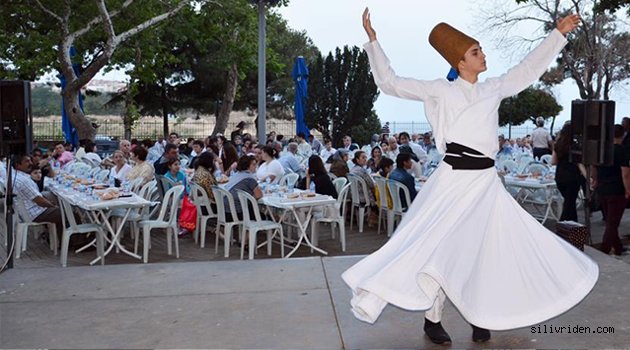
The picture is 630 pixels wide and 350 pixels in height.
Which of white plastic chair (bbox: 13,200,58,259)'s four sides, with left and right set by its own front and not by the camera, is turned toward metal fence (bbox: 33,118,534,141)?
left

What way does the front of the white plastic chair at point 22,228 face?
to the viewer's right

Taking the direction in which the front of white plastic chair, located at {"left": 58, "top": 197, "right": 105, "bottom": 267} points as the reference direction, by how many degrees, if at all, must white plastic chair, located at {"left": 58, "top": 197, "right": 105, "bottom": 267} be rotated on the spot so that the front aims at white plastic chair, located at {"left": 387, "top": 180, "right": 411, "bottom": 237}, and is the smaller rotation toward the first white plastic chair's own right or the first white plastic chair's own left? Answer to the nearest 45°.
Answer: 0° — it already faces it

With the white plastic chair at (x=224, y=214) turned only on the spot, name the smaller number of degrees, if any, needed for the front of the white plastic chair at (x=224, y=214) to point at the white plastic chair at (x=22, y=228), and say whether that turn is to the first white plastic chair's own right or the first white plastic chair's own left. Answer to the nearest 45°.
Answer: approximately 135° to the first white plastic chair's own left

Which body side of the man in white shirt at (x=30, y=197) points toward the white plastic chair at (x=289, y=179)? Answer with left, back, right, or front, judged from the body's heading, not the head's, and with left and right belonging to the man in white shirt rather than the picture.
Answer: front

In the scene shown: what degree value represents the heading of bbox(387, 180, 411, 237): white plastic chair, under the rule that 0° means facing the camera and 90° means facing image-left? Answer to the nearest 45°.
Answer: approximately 225°

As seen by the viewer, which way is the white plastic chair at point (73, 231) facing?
to the viewer's right

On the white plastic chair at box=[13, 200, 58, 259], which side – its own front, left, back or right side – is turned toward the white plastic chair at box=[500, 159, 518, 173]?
front

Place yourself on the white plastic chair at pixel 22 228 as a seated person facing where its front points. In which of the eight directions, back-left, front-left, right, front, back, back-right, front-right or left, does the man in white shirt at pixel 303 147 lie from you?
front-left

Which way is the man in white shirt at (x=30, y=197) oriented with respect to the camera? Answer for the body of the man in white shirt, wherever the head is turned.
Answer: to the viewer's right

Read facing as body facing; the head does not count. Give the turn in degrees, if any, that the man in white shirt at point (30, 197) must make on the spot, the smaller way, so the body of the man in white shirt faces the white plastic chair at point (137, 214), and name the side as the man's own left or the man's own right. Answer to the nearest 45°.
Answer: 0° — they already face it

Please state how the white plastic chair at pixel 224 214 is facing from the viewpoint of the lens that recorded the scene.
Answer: facing away from the viewer and to the right of the viewer
